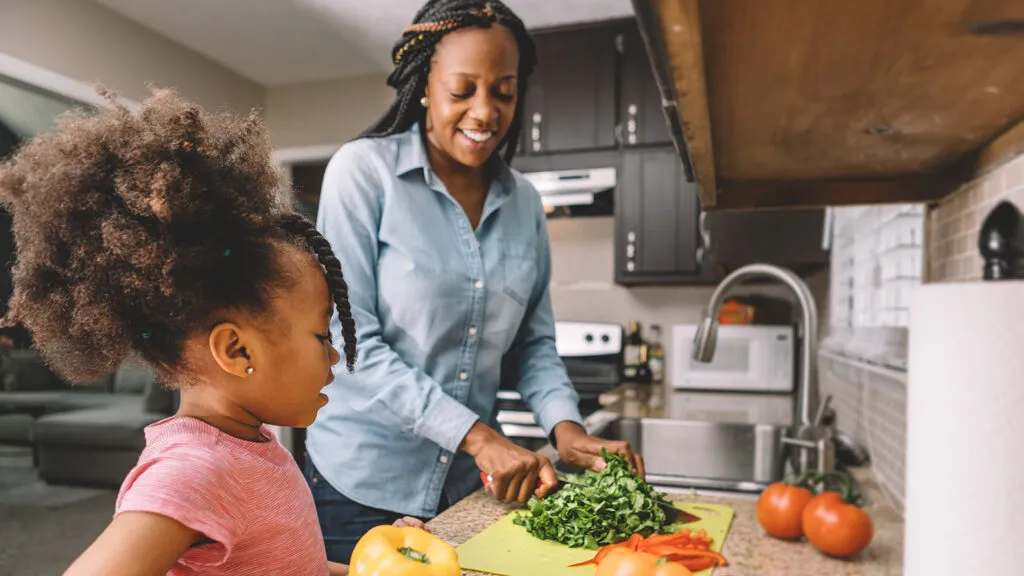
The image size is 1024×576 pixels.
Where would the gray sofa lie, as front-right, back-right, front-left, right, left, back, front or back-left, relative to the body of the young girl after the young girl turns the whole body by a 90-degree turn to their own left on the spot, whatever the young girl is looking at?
front

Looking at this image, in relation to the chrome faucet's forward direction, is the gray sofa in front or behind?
in front

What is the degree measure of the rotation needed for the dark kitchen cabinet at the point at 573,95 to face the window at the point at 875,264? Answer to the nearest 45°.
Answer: approximately 45° to its left

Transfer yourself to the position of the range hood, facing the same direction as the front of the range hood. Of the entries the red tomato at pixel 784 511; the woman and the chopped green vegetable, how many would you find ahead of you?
3

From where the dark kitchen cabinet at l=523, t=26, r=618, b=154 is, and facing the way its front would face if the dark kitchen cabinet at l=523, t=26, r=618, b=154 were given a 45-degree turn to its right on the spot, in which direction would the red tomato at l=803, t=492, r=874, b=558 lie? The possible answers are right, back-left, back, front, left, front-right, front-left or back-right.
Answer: front-left

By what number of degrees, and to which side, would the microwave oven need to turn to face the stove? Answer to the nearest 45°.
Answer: approximately 90° to its right

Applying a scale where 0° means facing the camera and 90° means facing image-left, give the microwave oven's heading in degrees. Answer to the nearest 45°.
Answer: approximately 0°

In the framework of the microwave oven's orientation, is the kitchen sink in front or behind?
in front

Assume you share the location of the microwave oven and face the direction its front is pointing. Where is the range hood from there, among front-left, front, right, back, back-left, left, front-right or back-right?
right

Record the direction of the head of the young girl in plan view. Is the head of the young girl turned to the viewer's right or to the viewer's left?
to the viewer's right

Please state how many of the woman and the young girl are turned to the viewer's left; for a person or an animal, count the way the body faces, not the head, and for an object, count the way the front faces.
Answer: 0

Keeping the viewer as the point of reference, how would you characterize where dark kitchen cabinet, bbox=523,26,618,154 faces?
facing the viewer

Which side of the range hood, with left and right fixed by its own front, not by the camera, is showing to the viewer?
front

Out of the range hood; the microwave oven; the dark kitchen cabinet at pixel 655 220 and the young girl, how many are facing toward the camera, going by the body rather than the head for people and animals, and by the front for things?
3

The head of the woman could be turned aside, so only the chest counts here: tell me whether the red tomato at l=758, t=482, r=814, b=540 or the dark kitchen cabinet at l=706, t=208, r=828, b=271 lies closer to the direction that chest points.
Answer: the red tomato
